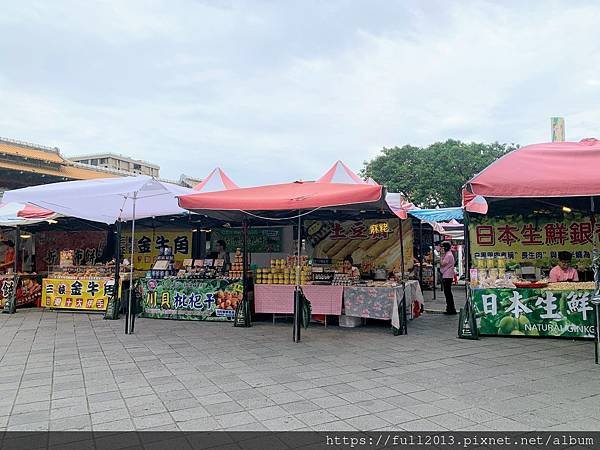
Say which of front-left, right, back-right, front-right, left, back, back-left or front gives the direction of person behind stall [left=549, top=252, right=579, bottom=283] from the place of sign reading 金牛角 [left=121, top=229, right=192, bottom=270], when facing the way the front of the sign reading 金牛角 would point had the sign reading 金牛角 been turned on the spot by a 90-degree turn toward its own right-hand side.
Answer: back-left

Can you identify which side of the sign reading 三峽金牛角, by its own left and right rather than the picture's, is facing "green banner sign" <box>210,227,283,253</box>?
left

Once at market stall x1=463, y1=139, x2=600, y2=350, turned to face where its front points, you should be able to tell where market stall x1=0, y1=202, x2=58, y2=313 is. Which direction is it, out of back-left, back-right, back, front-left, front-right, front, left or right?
right

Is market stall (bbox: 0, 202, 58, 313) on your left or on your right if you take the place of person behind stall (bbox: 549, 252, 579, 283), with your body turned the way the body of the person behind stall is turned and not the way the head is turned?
on your right

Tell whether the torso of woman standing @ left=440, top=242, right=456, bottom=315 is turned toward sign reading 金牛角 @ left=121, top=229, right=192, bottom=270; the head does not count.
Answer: yes

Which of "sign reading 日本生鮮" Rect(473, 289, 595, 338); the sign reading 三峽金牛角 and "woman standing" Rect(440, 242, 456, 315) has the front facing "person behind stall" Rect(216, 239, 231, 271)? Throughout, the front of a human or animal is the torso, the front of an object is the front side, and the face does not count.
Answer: the woman standing

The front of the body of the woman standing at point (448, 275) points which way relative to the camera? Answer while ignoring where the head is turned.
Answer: to the viewer's left

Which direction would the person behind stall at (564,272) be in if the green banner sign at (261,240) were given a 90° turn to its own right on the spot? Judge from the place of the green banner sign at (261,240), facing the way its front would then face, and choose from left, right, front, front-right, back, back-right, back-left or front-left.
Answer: back-left

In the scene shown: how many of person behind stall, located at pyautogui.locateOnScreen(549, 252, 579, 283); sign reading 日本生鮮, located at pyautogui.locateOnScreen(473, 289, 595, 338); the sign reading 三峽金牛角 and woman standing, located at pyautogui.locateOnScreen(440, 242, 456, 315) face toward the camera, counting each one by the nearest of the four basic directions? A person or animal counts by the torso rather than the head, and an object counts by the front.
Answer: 3

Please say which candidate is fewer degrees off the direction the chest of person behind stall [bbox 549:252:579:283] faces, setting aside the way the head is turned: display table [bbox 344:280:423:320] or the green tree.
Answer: the display table

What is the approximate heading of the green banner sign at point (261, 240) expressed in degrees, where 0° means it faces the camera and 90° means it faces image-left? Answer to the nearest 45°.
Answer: approximately 0°

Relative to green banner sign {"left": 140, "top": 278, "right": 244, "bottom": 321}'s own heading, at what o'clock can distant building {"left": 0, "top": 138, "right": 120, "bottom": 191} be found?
The distant building is roughly at 5 o'clock from the green banner sign.

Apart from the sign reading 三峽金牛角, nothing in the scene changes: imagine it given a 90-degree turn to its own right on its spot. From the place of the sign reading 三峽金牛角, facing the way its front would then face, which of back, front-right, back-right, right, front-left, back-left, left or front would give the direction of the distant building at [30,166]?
right
